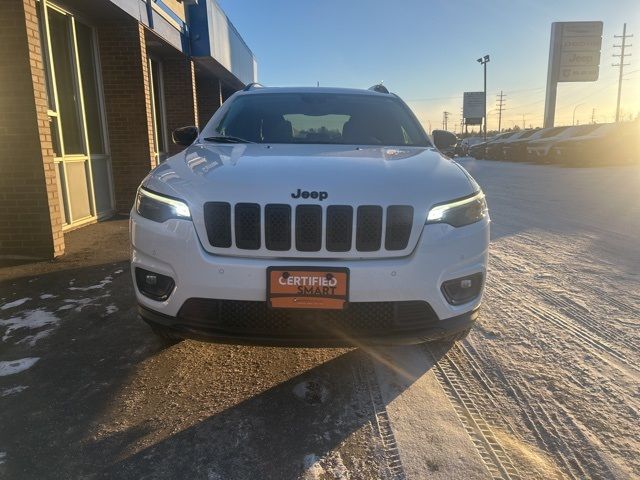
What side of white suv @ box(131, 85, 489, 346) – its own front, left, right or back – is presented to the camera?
front

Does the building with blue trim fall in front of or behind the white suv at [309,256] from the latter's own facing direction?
behind

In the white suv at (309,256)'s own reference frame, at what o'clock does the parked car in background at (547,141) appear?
The parked car in background is roughly at 7 o'clock from the white suv.

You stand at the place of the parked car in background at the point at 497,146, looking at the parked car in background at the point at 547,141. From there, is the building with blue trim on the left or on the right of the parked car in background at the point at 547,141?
right

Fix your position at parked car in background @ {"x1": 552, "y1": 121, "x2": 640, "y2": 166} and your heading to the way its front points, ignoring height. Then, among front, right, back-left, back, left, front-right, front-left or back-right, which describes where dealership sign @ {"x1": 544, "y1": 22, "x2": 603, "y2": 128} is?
right

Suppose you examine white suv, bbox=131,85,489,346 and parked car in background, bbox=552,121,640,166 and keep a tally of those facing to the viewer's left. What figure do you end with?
1

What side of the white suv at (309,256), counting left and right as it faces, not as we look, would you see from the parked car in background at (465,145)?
back

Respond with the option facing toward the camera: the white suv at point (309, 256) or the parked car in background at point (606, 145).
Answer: the white suv

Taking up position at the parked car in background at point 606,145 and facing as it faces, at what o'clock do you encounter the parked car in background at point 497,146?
the parked car in background at point 497,146 is roughly at 2 o'clock from the parked car in background at point 606,145.

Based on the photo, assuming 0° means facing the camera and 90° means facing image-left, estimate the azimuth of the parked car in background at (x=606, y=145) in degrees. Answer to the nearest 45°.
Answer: approximately 90°

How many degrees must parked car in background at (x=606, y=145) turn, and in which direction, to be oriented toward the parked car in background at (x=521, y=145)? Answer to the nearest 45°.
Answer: approximately 45° to its right
